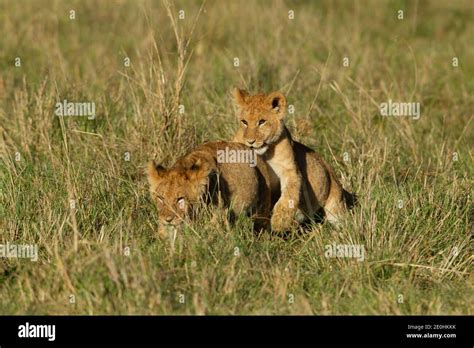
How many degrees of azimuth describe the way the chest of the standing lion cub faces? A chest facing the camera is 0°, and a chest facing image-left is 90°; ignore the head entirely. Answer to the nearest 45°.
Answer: approximately 45°

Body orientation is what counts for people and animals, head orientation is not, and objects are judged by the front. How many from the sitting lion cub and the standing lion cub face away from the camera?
0

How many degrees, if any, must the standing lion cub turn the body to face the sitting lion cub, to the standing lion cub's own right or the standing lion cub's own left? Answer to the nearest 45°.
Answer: approximately 180°

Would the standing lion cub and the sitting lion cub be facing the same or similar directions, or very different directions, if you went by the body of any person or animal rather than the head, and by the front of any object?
same or similar directions

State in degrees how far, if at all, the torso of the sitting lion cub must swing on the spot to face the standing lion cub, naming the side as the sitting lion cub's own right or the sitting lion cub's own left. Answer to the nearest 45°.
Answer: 0° — it already faces it
